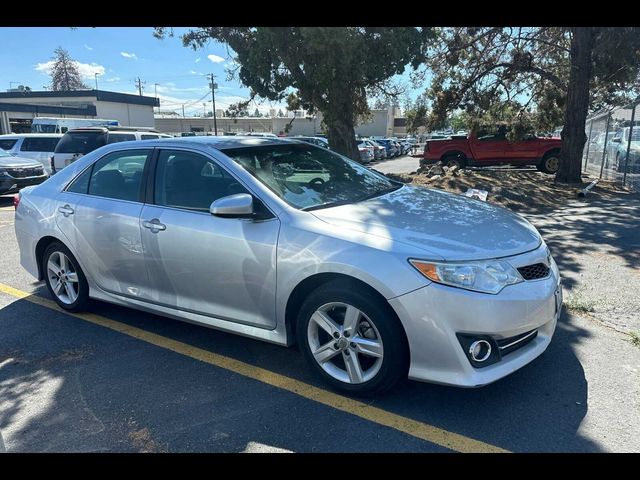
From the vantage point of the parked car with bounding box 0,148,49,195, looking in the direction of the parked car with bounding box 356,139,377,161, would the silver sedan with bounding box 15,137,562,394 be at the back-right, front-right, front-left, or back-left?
back-right

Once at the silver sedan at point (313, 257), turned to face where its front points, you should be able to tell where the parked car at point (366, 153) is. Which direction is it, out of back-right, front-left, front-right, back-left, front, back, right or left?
back-left

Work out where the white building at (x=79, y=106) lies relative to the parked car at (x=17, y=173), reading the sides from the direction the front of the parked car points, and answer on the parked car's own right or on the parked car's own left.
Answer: on the parked car's own left

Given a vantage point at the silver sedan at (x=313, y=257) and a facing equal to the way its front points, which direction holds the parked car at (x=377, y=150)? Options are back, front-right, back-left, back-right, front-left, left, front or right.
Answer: back-left

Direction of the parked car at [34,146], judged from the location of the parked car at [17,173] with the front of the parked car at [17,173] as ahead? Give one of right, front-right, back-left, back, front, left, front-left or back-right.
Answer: back-left

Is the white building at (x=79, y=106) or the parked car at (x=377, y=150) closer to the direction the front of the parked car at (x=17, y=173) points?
the parked car

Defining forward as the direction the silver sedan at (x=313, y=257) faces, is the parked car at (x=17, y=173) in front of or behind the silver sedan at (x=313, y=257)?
behind

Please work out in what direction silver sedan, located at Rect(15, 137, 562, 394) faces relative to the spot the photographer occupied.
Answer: facing the viewer and to the right of the viewer

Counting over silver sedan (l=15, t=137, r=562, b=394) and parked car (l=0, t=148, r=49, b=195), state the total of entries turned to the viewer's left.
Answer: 0

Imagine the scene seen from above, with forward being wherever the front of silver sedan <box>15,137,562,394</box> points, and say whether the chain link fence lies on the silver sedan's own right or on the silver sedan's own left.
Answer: on the silver sedan's own left

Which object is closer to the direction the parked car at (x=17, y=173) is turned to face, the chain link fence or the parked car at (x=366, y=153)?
the chain link fence

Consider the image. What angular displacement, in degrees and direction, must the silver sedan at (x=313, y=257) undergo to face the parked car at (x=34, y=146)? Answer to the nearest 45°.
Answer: approximately 180°

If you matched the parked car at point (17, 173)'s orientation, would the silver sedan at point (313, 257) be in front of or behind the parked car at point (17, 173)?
in front

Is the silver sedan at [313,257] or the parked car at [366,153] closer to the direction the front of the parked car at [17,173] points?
the silver sedan
